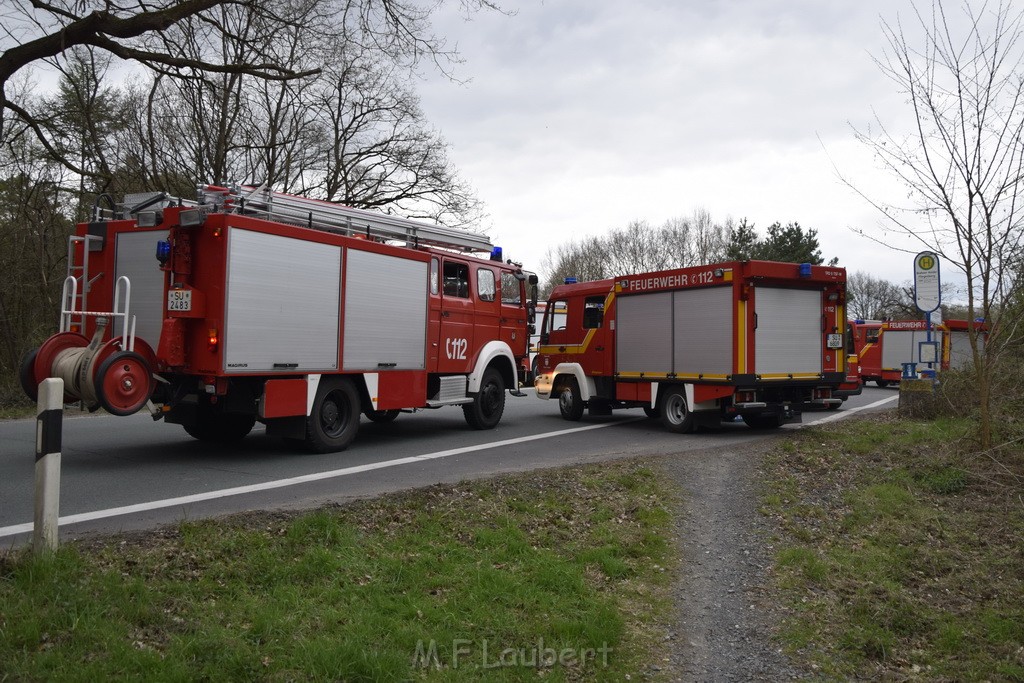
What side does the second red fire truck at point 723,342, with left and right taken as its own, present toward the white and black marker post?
left

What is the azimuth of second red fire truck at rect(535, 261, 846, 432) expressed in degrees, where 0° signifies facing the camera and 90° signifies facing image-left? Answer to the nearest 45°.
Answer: approximately 135°

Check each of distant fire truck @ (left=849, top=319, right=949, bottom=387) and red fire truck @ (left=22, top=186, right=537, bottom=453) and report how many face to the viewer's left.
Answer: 1

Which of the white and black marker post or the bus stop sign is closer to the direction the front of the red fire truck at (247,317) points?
the bus stop sign

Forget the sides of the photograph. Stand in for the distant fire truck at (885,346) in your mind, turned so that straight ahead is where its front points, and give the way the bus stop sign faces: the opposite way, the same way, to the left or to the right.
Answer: to the left

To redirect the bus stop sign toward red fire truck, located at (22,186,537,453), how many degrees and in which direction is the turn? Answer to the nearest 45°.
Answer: approximately 45° to its right

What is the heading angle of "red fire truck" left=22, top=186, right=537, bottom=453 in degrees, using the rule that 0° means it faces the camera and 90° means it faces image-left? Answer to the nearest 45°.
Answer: approximately 225°

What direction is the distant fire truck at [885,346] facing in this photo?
to the viewer's left

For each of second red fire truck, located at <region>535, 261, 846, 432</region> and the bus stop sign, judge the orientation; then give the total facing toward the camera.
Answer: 1

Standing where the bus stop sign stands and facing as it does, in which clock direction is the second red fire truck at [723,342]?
The second red fire truck is roughly at 2 o'clock from the bus stop sign.

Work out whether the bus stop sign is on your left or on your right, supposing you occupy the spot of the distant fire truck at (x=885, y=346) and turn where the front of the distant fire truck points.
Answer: on your left
